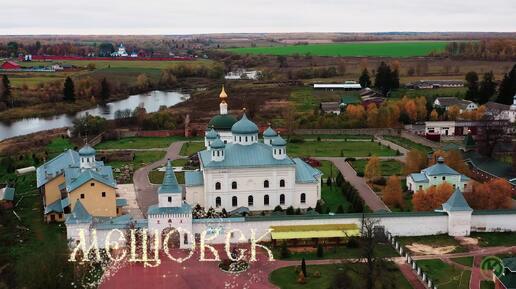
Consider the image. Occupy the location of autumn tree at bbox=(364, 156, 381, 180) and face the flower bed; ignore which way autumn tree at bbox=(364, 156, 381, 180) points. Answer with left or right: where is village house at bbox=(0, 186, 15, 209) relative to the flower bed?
right

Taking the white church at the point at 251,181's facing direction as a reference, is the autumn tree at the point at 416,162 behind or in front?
behind
